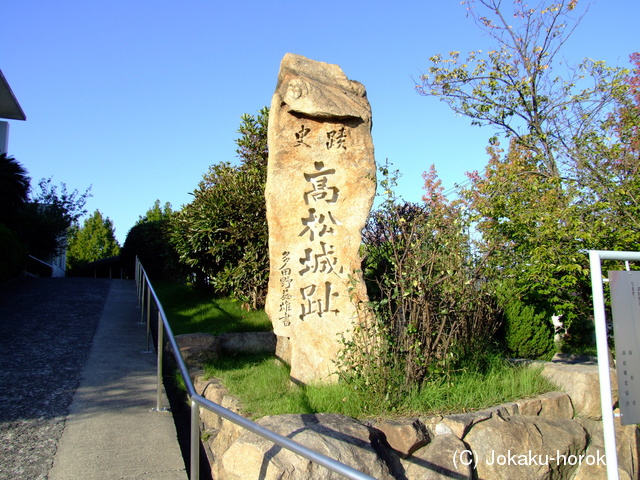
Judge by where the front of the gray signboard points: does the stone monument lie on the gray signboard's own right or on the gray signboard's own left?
on the gray signboard's own right

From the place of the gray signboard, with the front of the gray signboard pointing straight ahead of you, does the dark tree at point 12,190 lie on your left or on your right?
on your right

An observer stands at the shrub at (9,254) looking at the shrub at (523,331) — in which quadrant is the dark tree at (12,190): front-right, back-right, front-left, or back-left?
back-left

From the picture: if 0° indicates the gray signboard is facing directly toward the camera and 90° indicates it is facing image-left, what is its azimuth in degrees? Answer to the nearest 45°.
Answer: approximately 0°

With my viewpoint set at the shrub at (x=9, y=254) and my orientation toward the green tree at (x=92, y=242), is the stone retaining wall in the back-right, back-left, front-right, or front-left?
back-right

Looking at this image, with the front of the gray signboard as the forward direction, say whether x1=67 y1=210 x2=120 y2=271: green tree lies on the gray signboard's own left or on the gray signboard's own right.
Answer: on the gray signboard's own right
